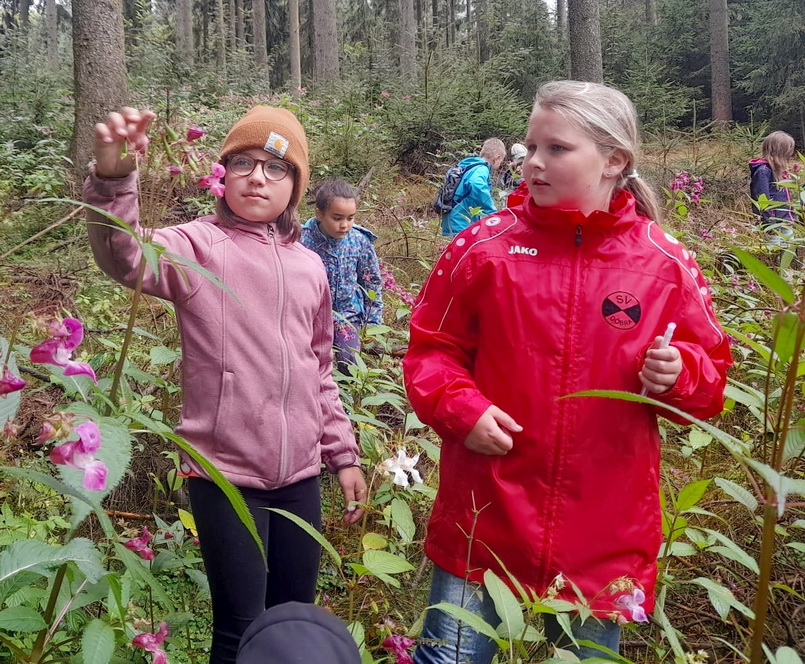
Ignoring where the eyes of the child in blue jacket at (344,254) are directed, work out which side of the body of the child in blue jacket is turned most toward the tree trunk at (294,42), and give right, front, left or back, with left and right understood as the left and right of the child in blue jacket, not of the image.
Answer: back

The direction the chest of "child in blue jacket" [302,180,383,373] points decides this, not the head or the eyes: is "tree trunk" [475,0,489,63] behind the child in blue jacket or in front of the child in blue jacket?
behind

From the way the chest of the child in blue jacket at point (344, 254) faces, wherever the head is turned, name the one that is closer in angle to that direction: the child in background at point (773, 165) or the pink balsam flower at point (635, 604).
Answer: the pink balsam flower

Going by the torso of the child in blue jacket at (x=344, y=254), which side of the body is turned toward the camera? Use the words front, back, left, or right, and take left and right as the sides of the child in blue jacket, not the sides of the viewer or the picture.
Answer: front

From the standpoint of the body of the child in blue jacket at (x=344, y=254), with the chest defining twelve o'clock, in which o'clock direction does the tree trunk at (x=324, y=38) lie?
The tree trunk is roughly at 6 o'clock from the child in blue jacket.

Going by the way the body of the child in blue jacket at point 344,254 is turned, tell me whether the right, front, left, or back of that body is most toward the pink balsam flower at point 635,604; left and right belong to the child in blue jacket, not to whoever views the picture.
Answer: front

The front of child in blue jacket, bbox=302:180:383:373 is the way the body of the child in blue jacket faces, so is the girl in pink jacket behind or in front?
in front

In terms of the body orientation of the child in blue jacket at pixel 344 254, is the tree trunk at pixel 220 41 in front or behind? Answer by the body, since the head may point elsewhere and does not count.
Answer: behind

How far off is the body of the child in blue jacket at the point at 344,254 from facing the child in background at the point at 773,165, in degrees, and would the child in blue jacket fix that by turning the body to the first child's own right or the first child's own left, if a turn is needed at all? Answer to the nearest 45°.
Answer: approximately 135° to the first child's own left
